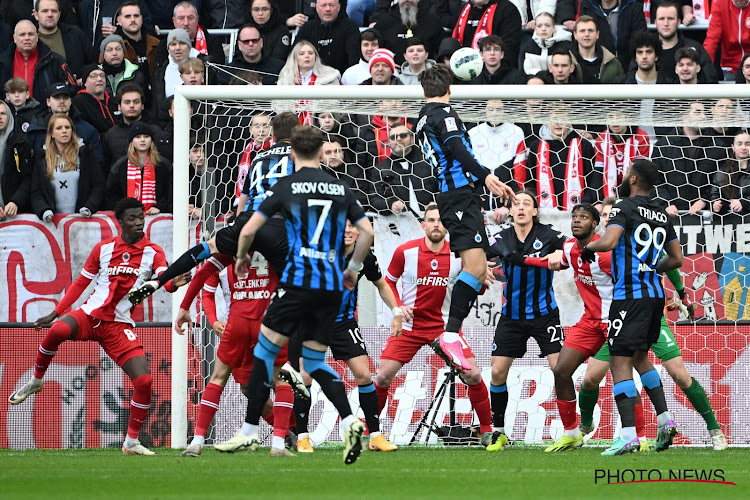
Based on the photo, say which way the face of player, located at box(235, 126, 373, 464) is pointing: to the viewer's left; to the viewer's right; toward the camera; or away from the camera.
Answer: away from the camera

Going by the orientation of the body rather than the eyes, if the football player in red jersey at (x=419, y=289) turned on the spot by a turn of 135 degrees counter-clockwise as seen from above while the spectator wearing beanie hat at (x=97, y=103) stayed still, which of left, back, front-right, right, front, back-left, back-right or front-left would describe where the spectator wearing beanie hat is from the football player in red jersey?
left

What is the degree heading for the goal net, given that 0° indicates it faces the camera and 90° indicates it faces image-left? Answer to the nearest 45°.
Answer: approximately 0°

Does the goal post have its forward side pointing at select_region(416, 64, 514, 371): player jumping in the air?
yes

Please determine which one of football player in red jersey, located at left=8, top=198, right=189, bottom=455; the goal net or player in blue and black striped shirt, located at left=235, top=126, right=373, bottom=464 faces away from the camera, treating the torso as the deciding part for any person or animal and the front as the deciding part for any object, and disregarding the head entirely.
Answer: the player in blue and black striped shirt

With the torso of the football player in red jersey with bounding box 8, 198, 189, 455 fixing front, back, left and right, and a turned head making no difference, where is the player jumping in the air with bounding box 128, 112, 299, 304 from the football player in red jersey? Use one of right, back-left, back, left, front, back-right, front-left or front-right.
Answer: front-left

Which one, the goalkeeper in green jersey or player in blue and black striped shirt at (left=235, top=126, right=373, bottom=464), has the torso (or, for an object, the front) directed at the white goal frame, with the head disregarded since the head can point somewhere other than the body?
the player in blue and black striped shirt

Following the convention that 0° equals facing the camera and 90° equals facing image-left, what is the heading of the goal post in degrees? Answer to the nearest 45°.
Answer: approximately 0°

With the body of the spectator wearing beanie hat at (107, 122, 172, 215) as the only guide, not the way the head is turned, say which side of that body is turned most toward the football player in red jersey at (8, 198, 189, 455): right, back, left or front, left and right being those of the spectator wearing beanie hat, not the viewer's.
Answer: front

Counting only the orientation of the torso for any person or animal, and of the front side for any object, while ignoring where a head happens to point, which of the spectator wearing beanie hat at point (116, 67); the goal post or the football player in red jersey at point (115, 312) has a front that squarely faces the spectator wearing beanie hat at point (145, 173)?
the spectator wearing beanie hat at point (116, 67)
